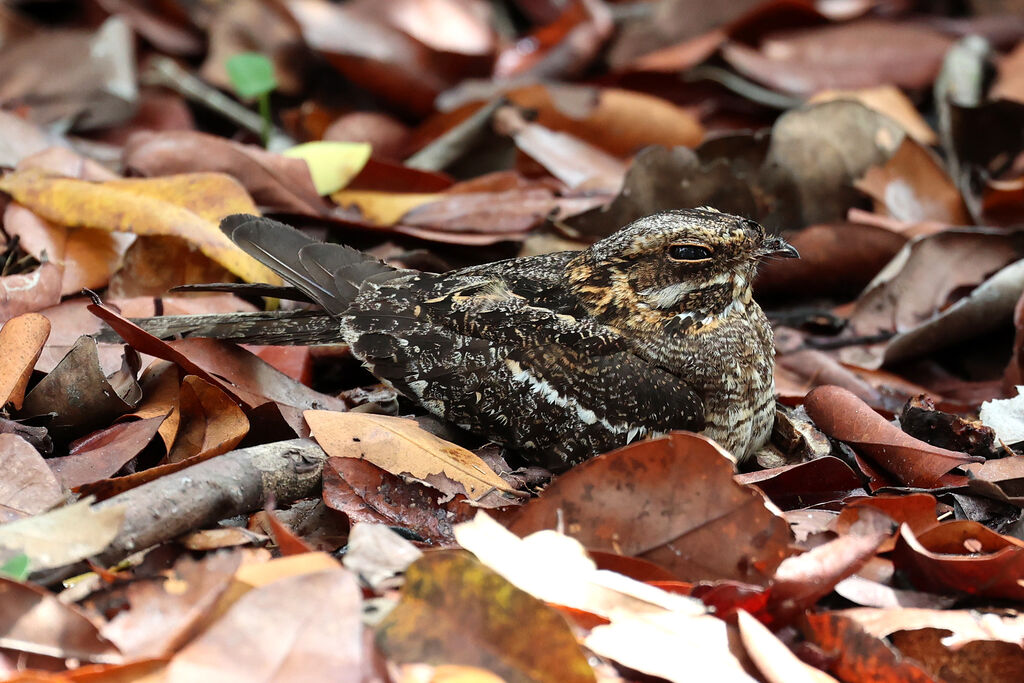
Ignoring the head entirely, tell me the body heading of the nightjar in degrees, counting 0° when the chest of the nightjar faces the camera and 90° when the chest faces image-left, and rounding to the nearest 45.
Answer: approximately 270°

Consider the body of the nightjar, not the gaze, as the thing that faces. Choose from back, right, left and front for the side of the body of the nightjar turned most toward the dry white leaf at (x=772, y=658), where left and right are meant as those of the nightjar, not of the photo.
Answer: right

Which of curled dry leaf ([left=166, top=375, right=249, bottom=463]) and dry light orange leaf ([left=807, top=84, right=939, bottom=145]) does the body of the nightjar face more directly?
the dry light orange leaf

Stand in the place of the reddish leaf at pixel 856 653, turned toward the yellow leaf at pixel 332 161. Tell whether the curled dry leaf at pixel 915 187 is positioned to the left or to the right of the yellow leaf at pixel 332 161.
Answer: right

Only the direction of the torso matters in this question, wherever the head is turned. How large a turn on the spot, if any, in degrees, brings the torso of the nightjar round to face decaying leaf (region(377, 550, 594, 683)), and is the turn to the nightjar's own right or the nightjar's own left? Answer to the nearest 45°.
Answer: approximately 90° to the nightjar's own right

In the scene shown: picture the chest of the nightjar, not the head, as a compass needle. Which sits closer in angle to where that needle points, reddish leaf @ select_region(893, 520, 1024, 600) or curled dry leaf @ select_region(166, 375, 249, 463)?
the reddish leaf

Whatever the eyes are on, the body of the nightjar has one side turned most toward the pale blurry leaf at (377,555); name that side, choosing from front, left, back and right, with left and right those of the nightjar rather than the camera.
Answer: right

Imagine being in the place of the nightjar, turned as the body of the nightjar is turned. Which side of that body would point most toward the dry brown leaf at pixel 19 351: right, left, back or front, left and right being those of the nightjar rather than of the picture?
back

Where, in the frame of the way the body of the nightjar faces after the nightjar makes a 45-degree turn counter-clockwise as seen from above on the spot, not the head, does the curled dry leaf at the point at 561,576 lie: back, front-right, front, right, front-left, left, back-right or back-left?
back-right

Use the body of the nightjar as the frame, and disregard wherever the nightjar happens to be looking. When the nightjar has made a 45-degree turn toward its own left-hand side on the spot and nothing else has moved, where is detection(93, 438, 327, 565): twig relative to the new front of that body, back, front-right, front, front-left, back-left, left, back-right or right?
back

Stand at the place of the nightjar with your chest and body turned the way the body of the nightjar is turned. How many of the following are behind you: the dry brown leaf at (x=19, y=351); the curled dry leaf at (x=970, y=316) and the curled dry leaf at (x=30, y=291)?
2

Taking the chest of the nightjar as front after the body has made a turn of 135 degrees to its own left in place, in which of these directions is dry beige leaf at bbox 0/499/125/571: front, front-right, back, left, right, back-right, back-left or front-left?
left
